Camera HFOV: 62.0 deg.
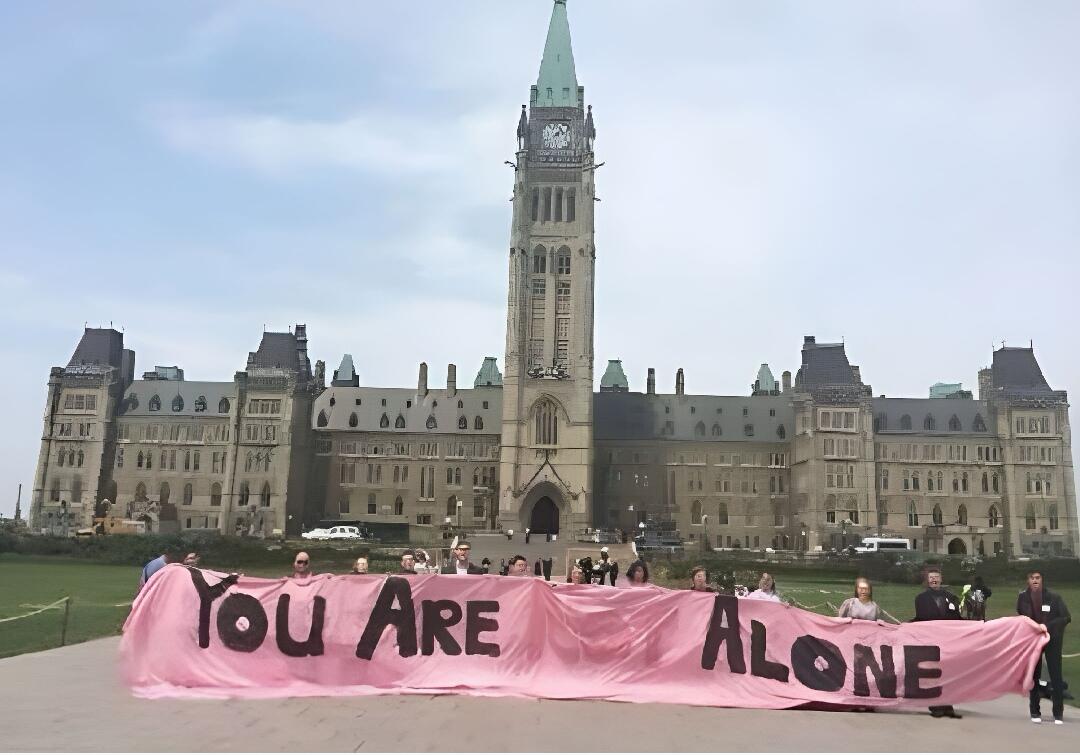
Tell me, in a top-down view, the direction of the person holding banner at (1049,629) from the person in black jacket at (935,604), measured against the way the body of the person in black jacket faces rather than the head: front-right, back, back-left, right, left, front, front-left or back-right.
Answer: left

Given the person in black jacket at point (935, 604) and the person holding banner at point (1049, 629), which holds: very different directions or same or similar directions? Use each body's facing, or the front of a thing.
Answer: same or similar directions

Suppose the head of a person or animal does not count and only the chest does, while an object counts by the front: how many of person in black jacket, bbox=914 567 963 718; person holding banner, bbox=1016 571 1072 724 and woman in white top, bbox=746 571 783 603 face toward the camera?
3

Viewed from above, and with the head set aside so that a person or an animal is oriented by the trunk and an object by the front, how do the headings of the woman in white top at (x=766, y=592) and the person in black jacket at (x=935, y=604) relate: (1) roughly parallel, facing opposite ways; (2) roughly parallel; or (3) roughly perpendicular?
roughly parallel

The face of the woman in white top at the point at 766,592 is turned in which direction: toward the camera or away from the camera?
toward the camera

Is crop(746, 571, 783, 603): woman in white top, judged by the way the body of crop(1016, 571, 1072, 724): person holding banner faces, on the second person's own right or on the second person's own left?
on the second person's own right

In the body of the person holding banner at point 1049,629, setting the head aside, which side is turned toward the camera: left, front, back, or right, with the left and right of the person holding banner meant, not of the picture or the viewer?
front

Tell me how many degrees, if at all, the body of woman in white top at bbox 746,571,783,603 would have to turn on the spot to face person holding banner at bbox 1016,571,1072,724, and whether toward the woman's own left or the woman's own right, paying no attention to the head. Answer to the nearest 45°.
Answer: approximately 45° to the woman's own left

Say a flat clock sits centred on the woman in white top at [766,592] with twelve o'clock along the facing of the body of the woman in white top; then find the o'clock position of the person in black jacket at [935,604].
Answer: The person in black jacket is roughly at 10 o'clock from the woman in white top.

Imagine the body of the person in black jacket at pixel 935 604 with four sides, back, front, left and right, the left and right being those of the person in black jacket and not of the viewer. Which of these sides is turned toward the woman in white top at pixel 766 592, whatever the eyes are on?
right

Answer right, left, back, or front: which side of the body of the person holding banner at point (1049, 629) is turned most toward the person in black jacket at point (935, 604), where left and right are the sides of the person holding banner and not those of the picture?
right

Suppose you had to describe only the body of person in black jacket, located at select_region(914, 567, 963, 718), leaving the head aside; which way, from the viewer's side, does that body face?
toward the camera
